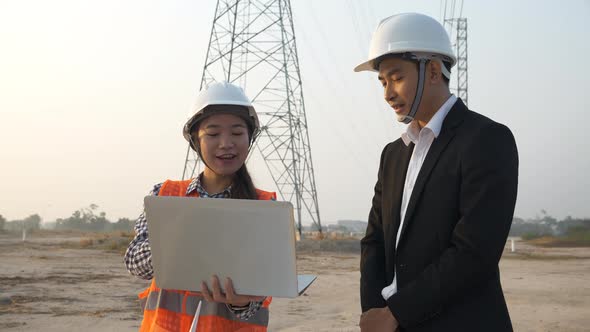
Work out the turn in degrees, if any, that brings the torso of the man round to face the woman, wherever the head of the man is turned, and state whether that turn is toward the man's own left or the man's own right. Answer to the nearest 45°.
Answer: approximately 45° to the man's own right

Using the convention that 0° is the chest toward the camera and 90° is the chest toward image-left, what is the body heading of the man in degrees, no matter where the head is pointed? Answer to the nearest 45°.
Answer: approximately 45°

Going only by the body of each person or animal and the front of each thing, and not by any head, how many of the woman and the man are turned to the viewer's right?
0

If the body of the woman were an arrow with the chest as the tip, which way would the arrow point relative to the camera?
toward the camera

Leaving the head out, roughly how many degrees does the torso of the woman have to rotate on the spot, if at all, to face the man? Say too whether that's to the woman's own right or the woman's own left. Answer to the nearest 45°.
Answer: approximately 90° to the woman's own left
